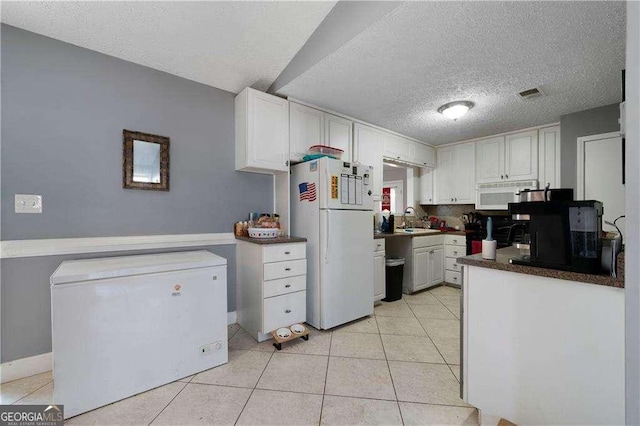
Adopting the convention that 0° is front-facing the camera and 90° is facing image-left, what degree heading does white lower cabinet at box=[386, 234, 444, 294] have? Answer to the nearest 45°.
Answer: approximately 315°

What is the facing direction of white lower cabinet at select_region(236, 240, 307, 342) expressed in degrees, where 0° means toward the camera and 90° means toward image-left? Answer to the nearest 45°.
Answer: approximately 315°

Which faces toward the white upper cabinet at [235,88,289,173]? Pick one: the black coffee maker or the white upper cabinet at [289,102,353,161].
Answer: the black coffee maker

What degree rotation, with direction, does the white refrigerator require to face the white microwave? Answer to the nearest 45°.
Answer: approximately 90° to its left

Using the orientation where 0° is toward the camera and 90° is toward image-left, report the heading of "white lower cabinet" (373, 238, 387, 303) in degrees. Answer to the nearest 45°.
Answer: approximately 315°

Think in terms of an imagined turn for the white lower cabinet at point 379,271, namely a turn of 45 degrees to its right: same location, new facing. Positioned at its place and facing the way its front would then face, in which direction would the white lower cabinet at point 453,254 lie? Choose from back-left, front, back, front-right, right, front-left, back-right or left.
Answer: back-left

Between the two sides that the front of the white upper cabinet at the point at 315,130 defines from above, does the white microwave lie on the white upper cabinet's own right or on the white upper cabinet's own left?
on the white upper cabinet's own left

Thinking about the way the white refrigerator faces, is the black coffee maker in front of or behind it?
in front

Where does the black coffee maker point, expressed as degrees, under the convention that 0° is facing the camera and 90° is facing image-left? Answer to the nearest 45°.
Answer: approximately 90°

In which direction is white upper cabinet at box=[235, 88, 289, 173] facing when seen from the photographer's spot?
facing the viewer and to the right of the viewer
